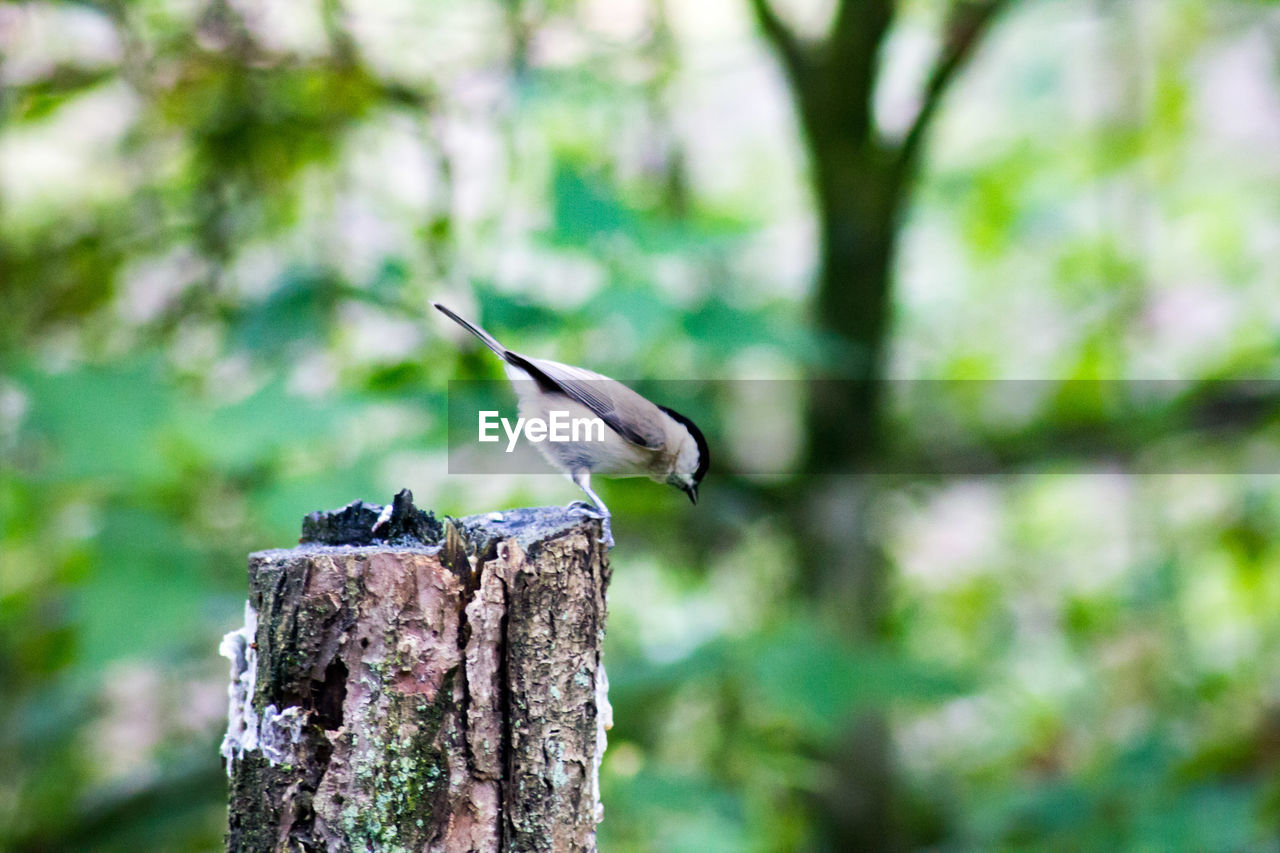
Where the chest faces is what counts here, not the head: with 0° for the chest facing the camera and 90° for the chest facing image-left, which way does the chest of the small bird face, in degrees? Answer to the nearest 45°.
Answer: approximately 270°

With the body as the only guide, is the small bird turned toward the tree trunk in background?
no
